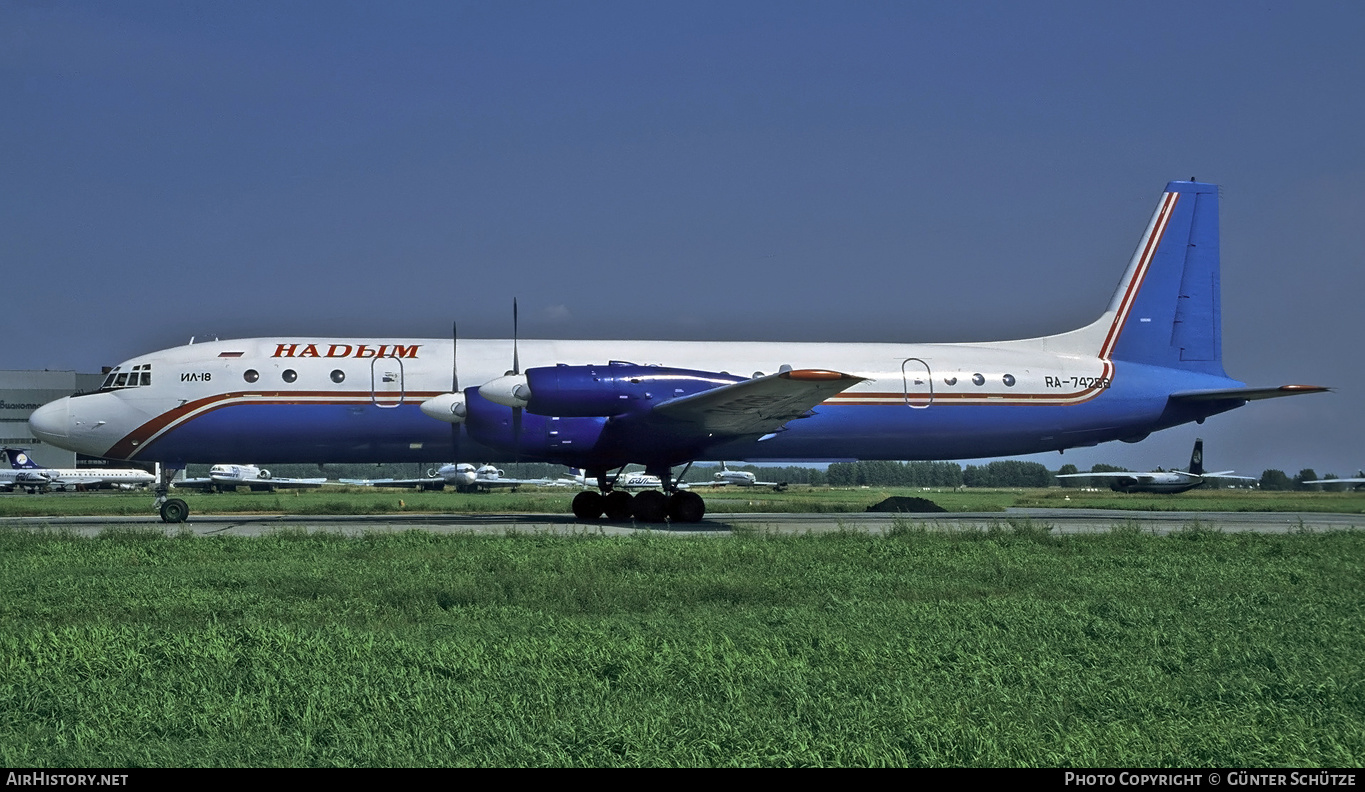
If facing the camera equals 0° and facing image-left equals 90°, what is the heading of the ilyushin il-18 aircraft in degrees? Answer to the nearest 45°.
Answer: approximately 90°

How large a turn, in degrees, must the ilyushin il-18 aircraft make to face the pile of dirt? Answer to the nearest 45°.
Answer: approximately 135° to its right
